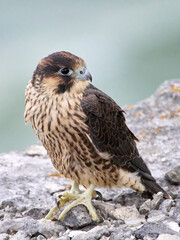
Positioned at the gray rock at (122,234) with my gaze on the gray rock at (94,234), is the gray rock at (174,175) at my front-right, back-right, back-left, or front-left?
back-right

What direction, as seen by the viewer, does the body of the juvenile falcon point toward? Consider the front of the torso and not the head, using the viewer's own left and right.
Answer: facing the viewer and to the left of the viewer

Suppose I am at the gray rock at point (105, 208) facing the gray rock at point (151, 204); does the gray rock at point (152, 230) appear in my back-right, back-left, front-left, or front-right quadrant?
front-right

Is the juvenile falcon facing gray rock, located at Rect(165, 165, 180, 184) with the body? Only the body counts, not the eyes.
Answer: no

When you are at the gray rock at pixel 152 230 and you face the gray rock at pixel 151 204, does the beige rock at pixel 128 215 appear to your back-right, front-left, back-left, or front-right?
front-left

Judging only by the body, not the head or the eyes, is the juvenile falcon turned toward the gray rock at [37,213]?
no
